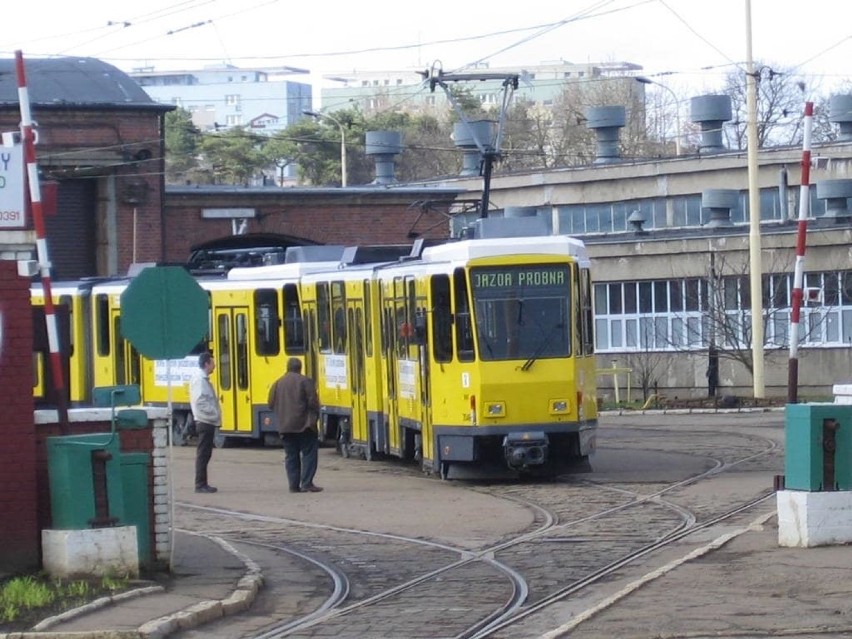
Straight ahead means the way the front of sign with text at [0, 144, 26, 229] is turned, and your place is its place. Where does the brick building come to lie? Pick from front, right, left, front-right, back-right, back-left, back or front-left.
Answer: back

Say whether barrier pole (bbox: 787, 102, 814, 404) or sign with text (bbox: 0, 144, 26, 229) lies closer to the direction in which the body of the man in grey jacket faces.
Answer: the barrier pole

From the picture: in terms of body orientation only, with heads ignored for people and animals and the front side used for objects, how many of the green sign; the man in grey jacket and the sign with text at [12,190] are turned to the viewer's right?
1

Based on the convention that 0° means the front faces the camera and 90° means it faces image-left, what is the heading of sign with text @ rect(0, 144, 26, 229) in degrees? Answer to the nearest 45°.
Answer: approximately 0°

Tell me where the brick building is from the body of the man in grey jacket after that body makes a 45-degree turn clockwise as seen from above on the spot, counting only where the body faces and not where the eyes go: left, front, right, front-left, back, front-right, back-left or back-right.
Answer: back-left

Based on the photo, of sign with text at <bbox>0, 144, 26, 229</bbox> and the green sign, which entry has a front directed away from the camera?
the green sign

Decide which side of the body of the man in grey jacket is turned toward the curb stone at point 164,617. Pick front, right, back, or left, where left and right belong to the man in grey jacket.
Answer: right

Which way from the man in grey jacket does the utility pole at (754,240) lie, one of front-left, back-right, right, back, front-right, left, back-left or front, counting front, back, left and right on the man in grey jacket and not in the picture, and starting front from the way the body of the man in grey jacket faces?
front-left

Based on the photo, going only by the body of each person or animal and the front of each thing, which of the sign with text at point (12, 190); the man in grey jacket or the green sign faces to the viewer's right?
the man in grey jacket

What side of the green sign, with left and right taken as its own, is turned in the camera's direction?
back

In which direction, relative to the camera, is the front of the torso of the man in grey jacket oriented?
to the viewer's right

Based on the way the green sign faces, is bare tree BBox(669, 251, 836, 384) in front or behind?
in front

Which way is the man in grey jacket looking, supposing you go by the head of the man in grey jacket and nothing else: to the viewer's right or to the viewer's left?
to the viewer's right
